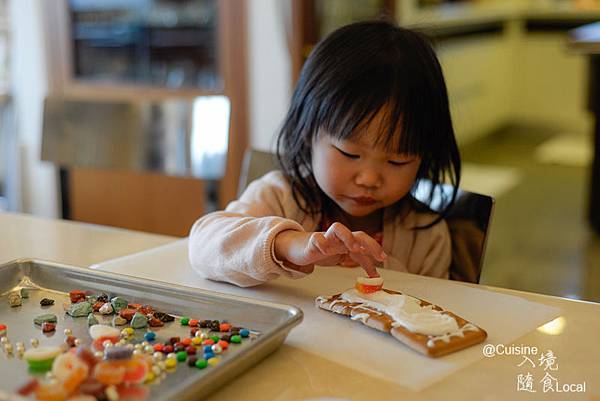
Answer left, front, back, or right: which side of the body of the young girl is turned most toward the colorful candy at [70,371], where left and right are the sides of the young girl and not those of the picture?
front

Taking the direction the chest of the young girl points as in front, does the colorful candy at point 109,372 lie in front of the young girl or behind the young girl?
in front

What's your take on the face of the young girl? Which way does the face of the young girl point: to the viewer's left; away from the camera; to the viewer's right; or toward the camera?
toward the camera

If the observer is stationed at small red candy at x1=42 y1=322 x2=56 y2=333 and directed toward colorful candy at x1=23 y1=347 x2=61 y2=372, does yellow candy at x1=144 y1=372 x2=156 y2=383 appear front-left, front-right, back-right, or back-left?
front-left

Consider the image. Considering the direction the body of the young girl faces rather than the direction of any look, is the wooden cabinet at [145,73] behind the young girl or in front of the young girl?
behind

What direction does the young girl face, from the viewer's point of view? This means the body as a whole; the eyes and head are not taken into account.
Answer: toward the camera
